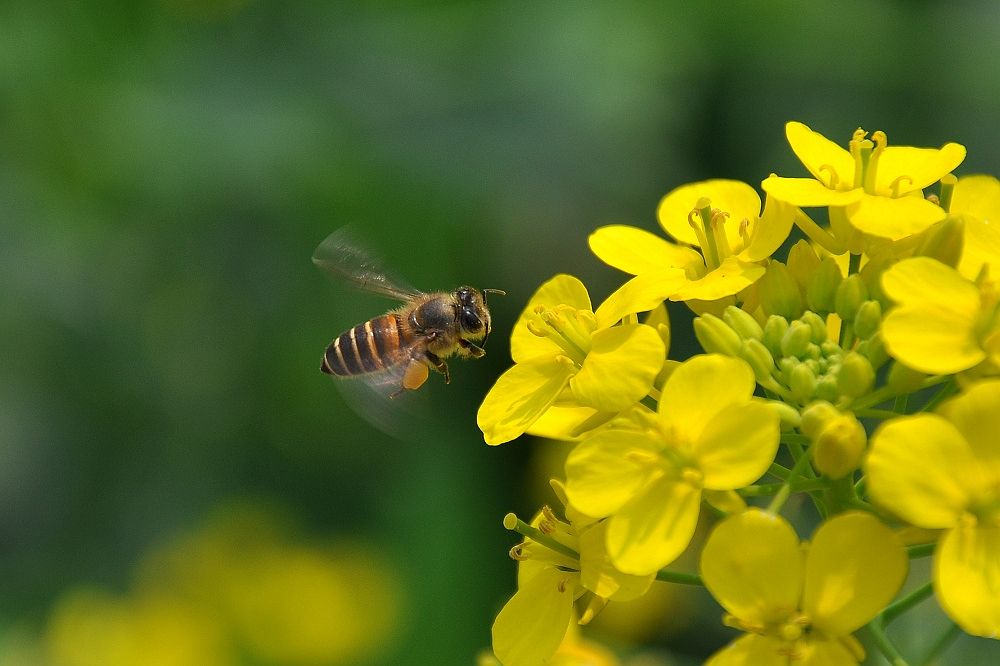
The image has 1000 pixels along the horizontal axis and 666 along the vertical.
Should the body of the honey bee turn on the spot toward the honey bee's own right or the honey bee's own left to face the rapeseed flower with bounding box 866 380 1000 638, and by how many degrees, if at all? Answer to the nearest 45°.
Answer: approximately 45° to the honey bee's own right

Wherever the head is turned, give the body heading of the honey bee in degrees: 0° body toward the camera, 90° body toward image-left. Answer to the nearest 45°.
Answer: approximately 270°
